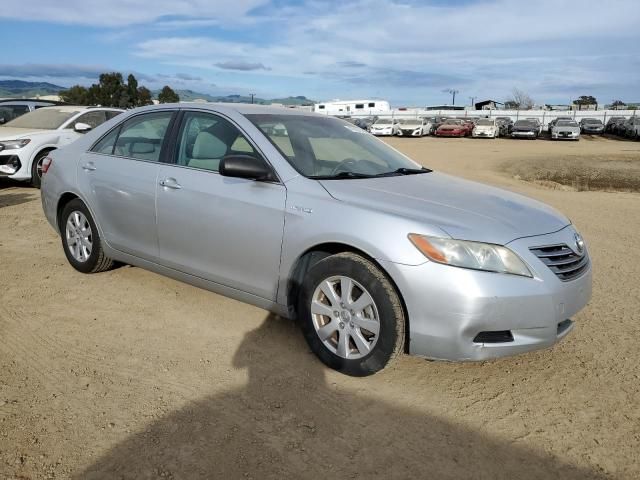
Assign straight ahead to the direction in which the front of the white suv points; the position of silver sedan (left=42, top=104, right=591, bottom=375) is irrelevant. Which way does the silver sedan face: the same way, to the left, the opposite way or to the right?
to the left

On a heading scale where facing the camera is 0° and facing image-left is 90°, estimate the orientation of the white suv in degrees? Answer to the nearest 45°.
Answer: approximately 45°

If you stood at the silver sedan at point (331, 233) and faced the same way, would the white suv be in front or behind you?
behind

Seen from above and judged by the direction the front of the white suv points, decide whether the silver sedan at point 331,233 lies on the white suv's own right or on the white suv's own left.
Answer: on the white suv's own left

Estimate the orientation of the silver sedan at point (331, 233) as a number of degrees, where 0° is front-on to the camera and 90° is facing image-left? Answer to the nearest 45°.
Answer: approximately 315°
